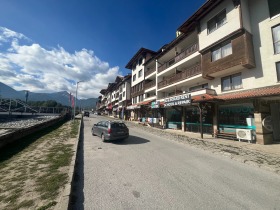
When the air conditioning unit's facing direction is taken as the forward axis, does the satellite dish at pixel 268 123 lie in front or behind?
behind

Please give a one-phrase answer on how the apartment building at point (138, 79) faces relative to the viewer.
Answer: facing the viewer and to the left of the viewer

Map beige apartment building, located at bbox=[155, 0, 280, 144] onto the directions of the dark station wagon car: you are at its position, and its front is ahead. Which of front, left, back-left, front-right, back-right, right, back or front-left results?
back-right

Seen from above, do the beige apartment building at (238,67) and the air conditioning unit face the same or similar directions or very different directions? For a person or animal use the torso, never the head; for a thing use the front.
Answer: same or similar directions

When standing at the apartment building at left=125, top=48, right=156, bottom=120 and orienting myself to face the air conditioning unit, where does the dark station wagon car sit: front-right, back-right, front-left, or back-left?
front-right

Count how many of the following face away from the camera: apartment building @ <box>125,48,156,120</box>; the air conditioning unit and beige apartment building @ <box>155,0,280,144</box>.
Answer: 0

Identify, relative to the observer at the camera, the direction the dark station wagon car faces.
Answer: facing away from the viewer and to the left of the viewer

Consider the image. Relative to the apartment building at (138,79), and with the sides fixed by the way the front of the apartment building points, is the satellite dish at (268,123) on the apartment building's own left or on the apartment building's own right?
on the apartment building's own left

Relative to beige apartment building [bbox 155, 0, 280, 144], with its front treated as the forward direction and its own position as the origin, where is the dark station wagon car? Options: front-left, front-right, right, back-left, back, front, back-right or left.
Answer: front

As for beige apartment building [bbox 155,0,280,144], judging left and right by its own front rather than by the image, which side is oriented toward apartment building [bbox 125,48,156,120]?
right

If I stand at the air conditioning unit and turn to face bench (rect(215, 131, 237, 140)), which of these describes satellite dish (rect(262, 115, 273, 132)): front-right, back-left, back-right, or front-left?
back-right

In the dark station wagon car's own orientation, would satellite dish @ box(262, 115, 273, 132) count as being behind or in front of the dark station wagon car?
behind

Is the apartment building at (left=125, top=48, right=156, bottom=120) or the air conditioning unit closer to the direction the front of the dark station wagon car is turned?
the apartment building

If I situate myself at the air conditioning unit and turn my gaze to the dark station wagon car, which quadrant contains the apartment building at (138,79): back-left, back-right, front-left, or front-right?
front-right

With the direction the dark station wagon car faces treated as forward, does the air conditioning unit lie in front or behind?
behind
